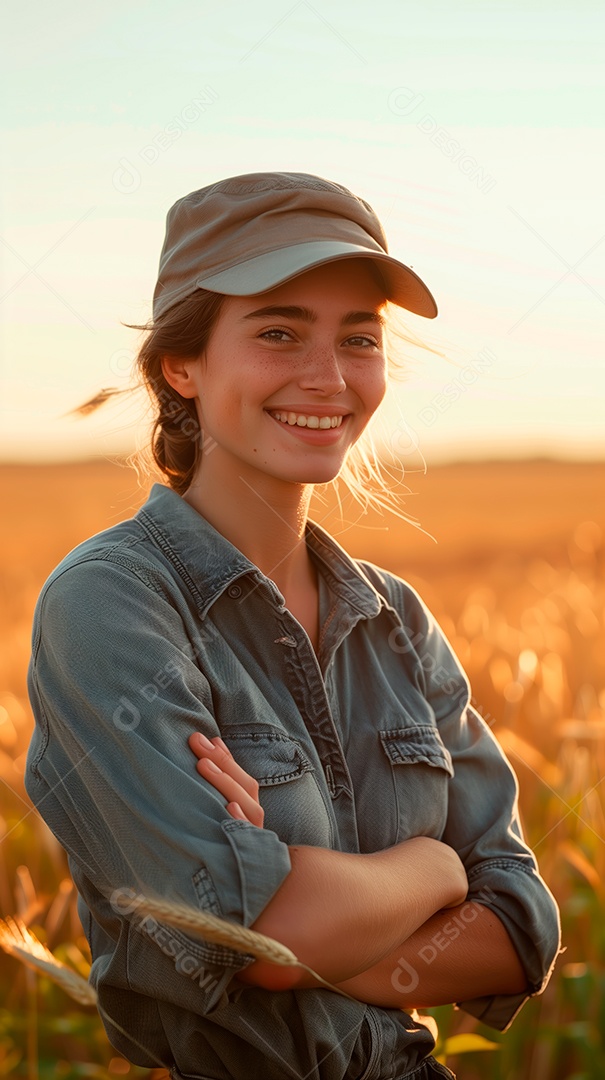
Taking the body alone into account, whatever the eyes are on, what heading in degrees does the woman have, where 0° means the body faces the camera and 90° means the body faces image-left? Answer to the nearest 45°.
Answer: approximately 315°
